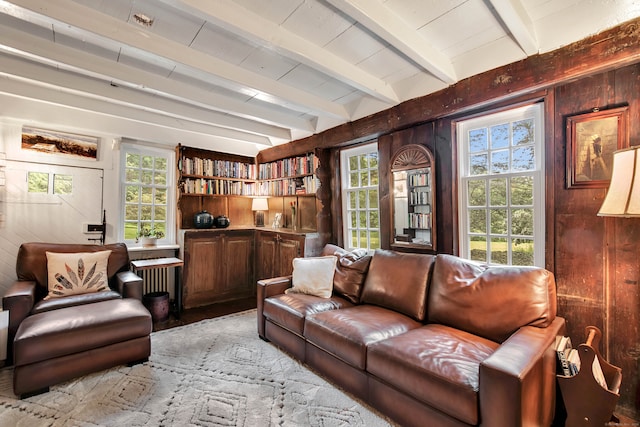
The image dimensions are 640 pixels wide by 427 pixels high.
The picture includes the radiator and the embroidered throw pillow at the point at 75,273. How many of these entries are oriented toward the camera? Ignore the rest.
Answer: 2

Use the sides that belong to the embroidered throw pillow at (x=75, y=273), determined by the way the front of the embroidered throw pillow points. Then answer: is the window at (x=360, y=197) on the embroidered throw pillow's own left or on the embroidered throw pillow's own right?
on the embroidered throw pillow's own left

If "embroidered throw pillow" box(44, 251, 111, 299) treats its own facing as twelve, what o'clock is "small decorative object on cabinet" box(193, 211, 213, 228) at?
The small decorative object on cabinet is roughly at 8 o'clock from the embroidered throw pillow.

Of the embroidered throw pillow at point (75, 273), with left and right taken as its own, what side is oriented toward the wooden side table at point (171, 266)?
left

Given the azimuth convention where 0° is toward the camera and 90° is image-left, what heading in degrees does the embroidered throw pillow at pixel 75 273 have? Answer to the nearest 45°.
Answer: approximately 0°
